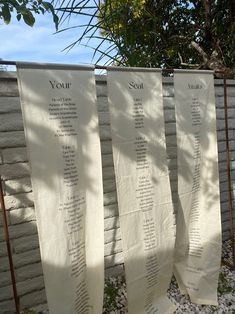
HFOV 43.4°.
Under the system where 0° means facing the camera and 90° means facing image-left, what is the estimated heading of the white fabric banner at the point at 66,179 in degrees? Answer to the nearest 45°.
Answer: approximately 0°

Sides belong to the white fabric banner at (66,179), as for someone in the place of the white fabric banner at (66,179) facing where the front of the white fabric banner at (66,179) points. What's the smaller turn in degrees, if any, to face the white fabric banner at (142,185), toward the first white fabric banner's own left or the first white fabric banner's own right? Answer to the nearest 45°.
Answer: approximately 135° to the first white fabric banner's own left

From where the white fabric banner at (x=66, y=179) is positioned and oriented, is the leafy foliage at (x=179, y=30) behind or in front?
behind

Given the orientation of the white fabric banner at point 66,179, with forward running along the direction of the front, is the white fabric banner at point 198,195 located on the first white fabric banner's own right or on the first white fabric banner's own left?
on the first white fabric banner's own left
